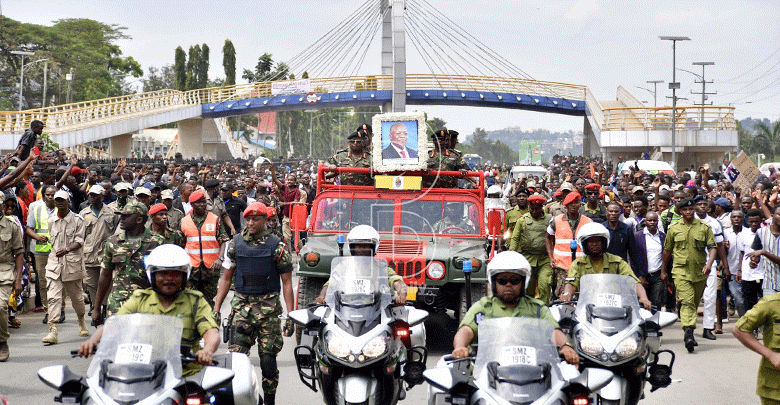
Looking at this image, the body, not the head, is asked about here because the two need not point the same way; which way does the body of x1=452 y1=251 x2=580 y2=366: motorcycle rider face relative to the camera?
toward the camera

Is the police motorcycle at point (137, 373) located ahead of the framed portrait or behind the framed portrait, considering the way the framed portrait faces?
ahead

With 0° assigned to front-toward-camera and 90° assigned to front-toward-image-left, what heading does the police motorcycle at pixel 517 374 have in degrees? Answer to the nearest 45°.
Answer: approximately 0°

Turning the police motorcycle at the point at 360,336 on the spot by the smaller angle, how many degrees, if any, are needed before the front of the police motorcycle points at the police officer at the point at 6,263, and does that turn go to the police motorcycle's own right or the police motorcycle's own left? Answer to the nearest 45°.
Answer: approximately 135° to the police motorcycle's own right

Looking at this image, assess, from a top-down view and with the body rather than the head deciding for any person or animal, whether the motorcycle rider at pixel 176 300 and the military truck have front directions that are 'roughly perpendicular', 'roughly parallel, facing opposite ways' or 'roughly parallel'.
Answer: roughly parallel

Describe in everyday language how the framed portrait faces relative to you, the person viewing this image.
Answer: facing the viewer

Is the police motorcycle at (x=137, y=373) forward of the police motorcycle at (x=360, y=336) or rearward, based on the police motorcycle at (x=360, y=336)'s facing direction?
forward

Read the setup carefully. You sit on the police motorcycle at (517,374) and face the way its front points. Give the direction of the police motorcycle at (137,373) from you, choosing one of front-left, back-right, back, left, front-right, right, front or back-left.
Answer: right

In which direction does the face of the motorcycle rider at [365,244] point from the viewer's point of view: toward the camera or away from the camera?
toward the camera

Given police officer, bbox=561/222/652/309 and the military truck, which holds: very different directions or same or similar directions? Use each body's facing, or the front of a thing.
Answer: same or similar directions

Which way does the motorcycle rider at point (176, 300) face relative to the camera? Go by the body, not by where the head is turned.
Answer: toward the camera

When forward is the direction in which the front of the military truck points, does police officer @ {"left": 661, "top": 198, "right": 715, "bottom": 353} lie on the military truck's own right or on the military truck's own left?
on the military truck's own left

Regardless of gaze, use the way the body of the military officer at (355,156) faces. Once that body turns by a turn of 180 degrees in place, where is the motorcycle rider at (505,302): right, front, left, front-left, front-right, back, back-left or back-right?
back

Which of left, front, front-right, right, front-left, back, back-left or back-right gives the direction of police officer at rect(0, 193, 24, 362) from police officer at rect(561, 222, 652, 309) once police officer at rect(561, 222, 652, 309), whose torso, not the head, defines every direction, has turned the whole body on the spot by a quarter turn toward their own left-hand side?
back

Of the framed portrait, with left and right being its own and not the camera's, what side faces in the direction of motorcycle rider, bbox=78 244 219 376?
front

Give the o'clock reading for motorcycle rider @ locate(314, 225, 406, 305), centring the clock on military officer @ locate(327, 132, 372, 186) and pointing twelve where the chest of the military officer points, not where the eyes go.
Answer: The motorcycle rider is roughly at 12 o'clock from the military officer.

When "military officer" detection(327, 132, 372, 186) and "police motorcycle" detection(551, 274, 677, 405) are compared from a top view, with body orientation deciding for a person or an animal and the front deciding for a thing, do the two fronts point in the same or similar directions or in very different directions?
same or similar directions
